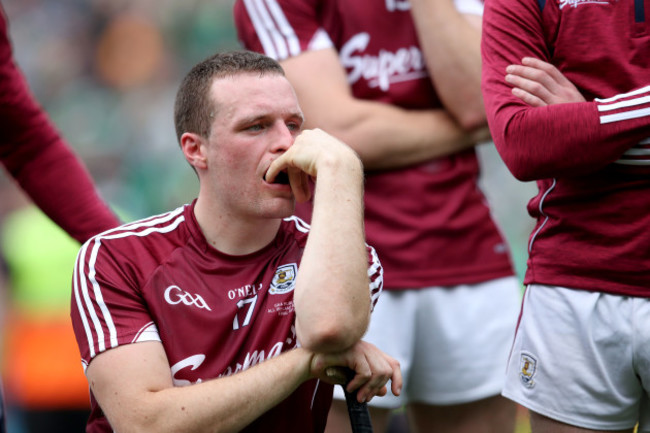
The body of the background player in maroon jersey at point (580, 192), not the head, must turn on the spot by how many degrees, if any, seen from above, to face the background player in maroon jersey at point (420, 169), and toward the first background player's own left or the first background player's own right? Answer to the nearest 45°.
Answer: approximately 135° to the first background player's own right

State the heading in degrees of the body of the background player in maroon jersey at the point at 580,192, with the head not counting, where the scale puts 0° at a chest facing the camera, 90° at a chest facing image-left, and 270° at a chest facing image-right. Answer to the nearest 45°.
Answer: approximately 0°
